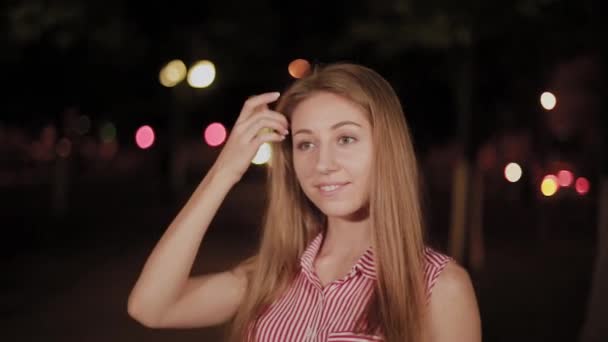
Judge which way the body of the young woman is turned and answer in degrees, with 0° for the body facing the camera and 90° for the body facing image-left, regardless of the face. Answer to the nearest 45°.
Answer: approximately 45°
